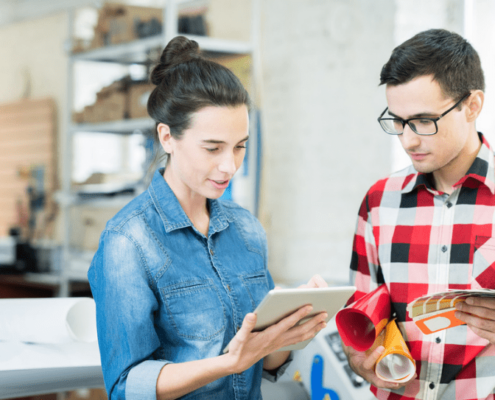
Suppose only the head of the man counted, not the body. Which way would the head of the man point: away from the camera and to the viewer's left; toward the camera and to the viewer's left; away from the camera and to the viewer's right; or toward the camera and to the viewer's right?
toward the camera and to the viewer's left

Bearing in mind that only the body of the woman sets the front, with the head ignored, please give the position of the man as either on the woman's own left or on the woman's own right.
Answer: on the woman's own left

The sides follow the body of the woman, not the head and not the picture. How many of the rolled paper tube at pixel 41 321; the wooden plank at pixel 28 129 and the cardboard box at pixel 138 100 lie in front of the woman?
0

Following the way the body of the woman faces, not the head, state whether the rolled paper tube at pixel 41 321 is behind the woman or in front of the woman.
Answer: behind

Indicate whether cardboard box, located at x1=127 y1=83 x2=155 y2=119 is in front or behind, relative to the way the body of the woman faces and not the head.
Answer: behind

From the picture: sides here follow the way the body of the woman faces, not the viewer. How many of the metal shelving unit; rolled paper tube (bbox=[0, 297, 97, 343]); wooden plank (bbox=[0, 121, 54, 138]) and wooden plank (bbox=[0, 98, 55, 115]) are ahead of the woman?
0

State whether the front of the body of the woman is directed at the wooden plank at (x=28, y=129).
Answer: no

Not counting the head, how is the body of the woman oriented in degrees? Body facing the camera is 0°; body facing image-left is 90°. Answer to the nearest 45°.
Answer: approximately 315°

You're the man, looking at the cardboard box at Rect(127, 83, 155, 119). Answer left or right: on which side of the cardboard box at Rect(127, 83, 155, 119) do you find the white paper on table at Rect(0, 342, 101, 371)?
left

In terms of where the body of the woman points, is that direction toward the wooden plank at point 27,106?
no

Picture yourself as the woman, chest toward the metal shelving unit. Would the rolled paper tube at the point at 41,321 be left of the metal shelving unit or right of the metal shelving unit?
left

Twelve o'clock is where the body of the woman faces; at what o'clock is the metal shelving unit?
The metal shelving unit is roughly at 7 o'clock from the woman.

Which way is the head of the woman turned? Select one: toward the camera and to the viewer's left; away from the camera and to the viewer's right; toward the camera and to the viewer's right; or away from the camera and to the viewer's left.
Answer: toward the camera and to the viewer's right
